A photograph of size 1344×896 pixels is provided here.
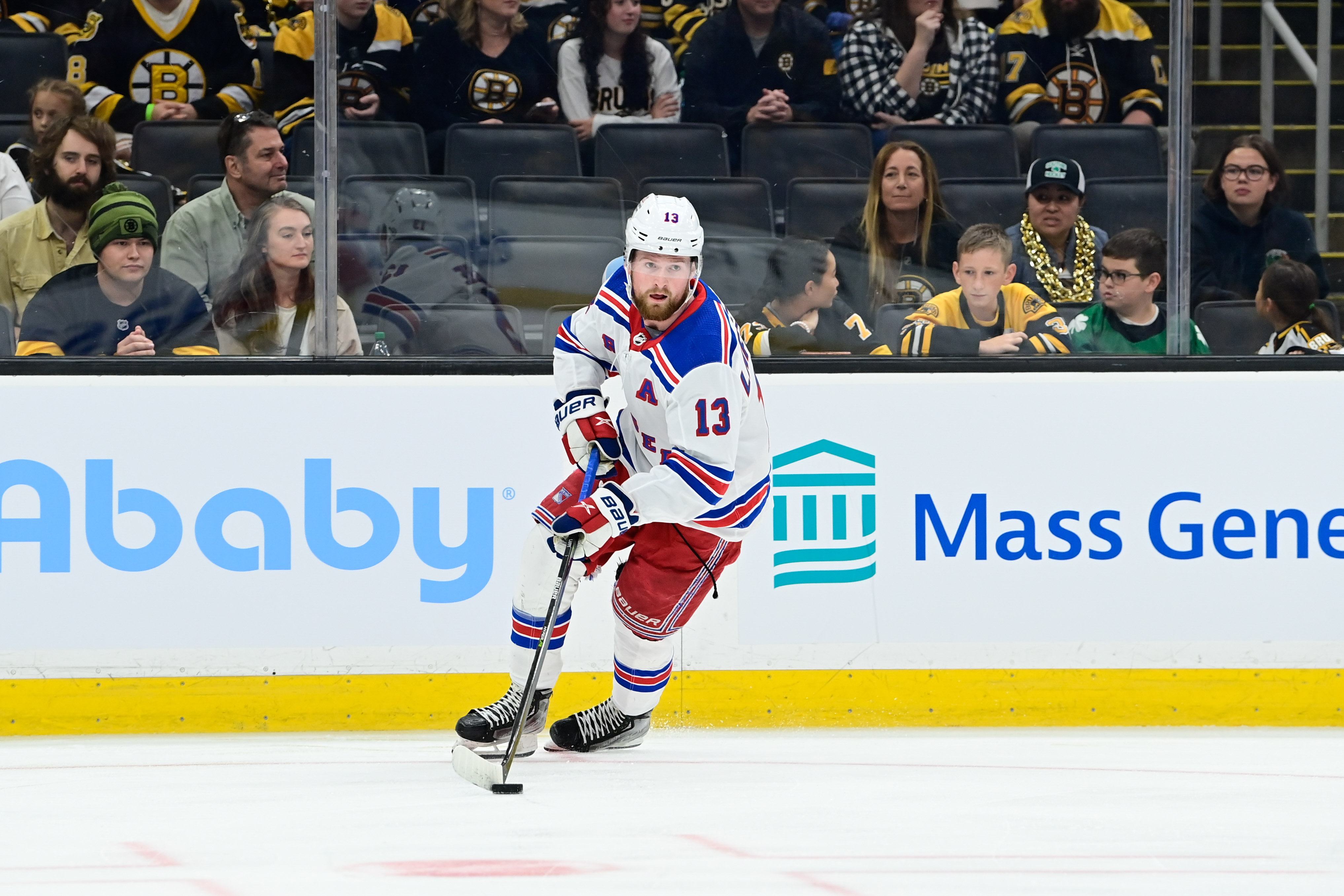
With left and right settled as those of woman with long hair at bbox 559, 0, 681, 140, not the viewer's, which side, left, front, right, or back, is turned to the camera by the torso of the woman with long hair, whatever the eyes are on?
front

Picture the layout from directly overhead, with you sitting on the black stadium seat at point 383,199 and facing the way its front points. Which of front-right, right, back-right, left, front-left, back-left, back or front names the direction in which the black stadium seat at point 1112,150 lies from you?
left

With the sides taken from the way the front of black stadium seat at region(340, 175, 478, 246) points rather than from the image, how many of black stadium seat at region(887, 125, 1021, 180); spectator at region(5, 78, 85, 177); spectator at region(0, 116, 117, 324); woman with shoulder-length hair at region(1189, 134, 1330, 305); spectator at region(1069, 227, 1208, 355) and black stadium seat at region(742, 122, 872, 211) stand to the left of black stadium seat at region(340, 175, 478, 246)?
4

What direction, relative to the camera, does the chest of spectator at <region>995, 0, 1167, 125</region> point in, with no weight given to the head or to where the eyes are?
toward the camera

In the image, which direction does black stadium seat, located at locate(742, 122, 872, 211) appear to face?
toward the camera

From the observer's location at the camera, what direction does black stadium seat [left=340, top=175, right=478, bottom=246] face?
facing the viewer

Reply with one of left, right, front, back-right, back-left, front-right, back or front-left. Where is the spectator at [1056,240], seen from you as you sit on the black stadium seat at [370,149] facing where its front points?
left
